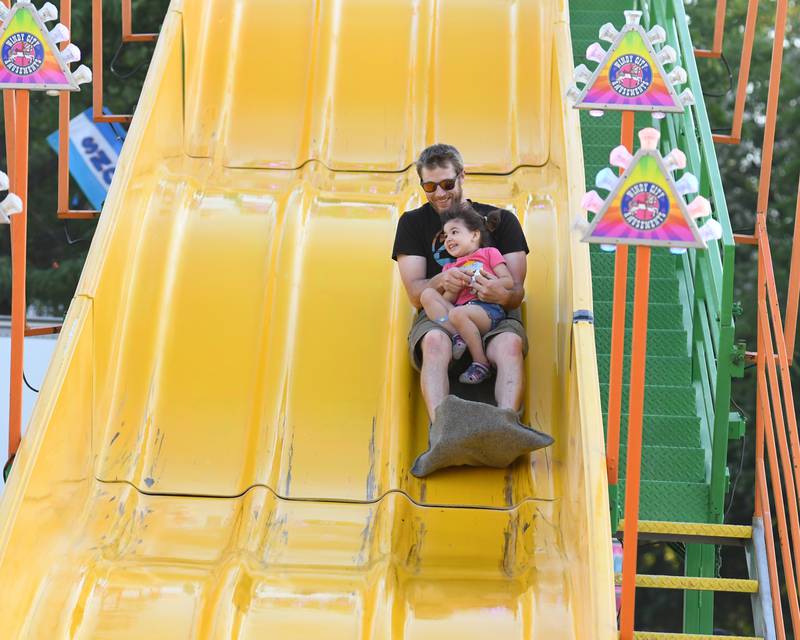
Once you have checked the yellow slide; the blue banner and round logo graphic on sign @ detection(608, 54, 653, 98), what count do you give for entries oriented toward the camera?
3

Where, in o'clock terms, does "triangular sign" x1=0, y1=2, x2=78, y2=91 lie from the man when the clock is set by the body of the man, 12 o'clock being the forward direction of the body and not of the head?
The triangular sign is roughly at 2 o'clock from the man.

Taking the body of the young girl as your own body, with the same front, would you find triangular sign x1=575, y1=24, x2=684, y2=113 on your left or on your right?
on your left

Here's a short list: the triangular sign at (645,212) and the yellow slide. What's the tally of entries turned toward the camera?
2

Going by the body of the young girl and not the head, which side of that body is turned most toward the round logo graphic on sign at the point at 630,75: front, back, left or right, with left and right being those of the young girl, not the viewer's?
left

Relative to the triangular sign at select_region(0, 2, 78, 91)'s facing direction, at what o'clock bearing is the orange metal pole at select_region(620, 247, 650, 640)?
The orange metal pole is roughly at 10 o'clock from the triangular sign.

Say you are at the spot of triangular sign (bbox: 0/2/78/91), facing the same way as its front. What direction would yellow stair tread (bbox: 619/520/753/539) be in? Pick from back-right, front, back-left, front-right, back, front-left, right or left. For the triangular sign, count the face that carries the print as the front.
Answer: left
